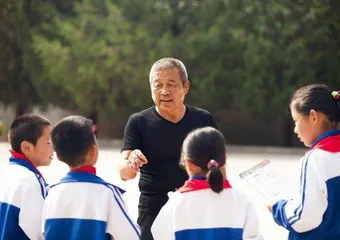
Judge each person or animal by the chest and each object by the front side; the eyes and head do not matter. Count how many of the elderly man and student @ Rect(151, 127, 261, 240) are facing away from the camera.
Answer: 1

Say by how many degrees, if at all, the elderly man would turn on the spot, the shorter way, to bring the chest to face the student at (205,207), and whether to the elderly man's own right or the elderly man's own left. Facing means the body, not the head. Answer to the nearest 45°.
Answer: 0° — they already face them

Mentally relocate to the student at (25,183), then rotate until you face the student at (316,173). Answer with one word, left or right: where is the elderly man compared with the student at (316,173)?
left

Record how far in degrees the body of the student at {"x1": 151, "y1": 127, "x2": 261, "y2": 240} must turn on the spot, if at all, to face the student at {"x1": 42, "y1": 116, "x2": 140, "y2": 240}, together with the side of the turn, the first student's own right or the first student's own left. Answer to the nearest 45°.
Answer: approximately 90° to the first student's own left

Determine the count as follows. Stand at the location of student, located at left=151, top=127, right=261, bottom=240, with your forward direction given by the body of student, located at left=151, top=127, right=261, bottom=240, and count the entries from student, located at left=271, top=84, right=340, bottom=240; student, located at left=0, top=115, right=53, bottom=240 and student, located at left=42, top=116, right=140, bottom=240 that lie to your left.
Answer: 2

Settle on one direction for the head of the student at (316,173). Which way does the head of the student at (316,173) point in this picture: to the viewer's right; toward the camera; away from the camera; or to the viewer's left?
to the viewer's left

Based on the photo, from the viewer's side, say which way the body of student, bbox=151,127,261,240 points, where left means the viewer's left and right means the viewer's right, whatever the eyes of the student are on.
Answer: facing away from the viewer

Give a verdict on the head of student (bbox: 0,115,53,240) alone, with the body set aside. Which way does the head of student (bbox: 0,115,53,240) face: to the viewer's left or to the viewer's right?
to the viewer's right

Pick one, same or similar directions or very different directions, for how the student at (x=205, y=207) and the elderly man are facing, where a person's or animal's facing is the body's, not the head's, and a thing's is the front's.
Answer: very different directions

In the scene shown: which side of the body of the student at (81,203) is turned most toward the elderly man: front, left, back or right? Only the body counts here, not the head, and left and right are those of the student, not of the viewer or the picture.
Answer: front

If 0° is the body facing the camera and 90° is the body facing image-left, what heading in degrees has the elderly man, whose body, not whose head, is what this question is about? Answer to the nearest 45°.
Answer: approximately 0°

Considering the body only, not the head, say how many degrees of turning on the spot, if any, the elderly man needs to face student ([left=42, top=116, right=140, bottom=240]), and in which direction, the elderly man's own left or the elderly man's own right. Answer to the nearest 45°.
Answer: approximately 45° to the elderly man's own right

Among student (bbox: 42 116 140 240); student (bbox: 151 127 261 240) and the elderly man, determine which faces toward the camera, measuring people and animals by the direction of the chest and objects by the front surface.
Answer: the elderly man
